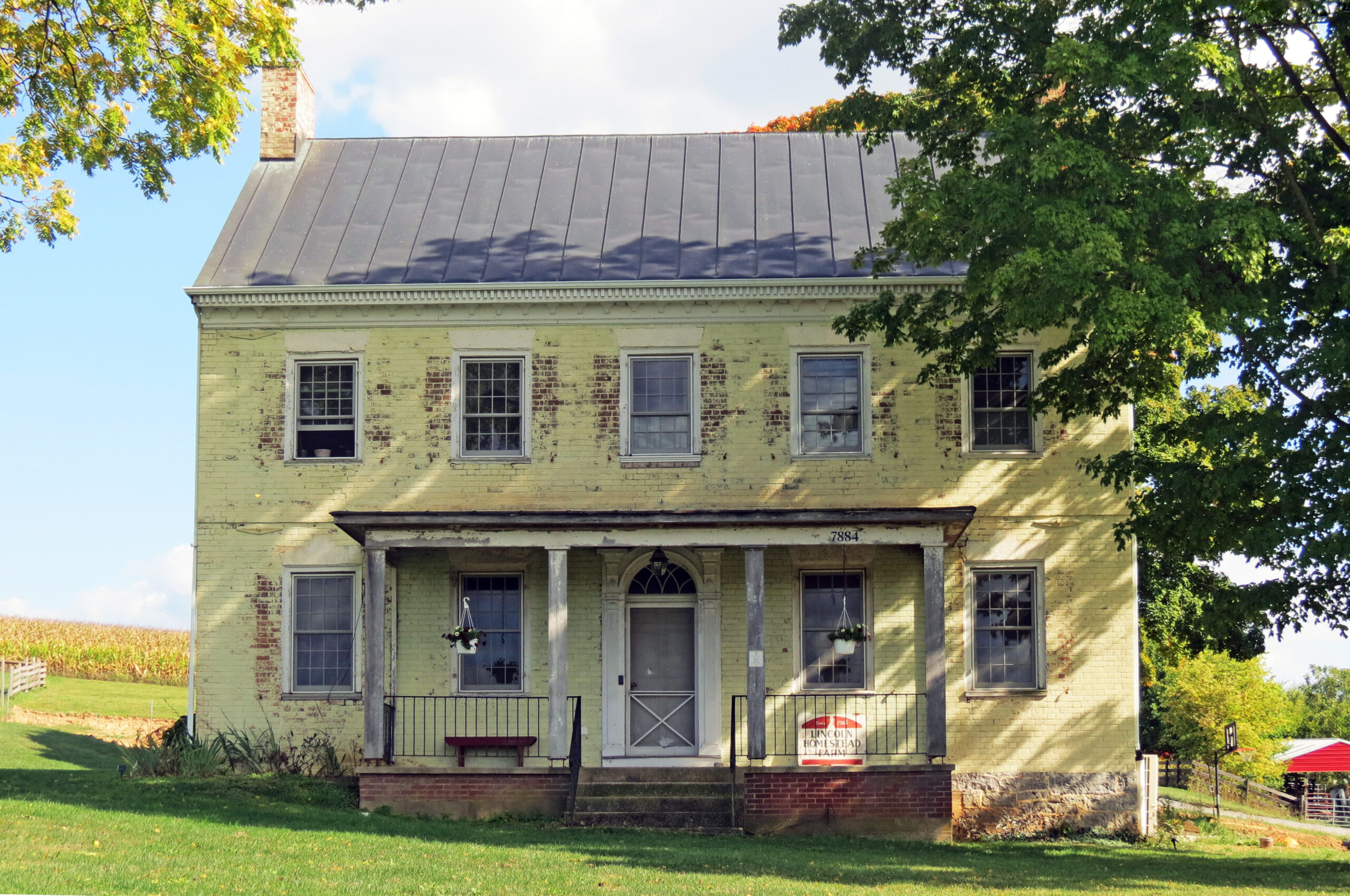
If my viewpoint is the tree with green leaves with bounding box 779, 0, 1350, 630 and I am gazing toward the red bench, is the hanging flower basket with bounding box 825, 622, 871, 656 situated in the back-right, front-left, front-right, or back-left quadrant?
front-right

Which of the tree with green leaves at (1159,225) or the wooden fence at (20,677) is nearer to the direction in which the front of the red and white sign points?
the tree with green leaves

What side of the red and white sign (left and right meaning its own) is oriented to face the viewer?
front

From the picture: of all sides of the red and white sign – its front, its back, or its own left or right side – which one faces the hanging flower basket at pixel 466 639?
right

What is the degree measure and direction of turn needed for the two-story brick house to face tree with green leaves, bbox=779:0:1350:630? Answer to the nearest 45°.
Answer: approximately 45° to its left
